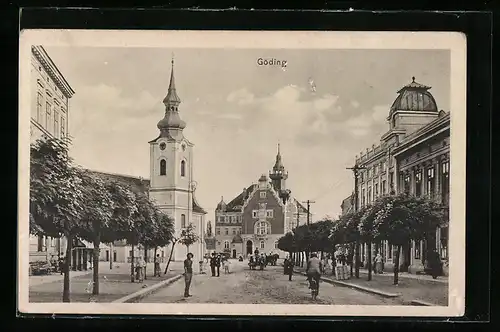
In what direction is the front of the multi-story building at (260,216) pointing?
toward the camera

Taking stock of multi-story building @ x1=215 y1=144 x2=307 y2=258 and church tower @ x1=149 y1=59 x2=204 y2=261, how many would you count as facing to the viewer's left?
0

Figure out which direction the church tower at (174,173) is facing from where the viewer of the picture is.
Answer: facing the viewer and to the right of the viewer
